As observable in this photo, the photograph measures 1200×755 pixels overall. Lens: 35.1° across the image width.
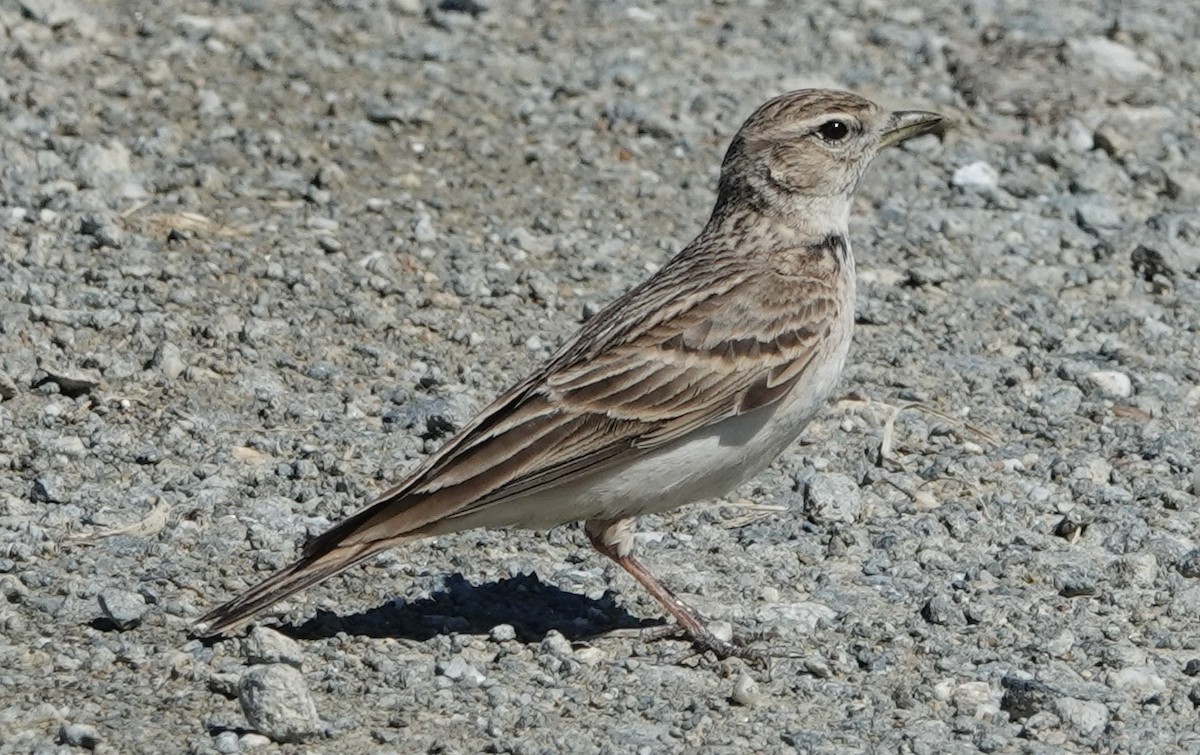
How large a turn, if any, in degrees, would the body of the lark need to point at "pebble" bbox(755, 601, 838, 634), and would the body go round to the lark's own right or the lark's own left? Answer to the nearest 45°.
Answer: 0° — it already faces it

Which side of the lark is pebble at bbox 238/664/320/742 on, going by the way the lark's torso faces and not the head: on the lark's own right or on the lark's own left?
on the lark's own right

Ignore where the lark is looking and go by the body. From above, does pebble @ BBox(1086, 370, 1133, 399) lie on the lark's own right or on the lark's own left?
on the lark's own left

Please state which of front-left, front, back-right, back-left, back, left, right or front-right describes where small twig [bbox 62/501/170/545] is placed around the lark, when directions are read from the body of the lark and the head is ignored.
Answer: back

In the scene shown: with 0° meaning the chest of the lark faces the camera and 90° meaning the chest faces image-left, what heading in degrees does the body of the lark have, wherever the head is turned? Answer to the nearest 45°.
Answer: approximately 270°

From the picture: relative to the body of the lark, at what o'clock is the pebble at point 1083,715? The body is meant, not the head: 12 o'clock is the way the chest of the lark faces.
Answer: The pebble is roughly at 1 o'clock from the lark.

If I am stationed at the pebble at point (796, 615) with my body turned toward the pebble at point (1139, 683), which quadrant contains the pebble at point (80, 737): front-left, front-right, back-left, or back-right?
back-right

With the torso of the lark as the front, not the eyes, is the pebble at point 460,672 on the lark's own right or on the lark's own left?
on the lark's own right

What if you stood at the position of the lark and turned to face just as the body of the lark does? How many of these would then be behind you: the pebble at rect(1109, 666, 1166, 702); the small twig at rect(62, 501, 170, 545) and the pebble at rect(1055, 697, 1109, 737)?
1

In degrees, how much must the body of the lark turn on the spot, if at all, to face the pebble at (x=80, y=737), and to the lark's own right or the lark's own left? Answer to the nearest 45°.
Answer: approximately 135° to the lark's own right
